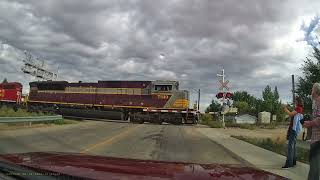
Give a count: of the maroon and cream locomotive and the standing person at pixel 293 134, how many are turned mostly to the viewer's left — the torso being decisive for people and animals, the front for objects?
1

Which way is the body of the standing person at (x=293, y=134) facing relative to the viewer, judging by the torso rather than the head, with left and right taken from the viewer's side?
facing to the left of the viewer

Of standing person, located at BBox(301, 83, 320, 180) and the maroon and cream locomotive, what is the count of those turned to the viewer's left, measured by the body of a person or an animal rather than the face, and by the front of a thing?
1

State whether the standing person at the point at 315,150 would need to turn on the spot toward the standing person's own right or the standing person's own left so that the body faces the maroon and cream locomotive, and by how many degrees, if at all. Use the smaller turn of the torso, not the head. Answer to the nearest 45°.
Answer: approximately 45° to the standing person's own right

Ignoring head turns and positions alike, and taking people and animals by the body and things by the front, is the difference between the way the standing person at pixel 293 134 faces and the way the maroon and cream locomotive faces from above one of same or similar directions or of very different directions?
very different directions

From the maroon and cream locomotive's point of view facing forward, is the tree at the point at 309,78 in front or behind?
in front

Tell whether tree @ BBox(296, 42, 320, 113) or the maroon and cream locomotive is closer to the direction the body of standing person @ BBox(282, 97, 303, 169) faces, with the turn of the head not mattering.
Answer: the maroon and cream locomotive

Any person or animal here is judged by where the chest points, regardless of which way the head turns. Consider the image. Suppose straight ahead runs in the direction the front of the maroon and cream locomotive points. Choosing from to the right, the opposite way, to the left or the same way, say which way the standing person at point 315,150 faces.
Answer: the opposite way

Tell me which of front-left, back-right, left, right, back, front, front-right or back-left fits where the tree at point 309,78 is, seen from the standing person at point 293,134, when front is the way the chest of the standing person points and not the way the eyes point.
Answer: right

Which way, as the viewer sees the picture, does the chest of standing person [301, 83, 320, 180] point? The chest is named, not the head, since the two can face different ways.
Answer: to the viewer's left

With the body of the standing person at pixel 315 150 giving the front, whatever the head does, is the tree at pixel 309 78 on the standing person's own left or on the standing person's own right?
on the standing person's own right

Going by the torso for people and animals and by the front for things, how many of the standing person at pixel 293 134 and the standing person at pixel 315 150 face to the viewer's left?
2

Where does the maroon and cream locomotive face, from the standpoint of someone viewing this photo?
facing the viewer and to the right of the viewer
